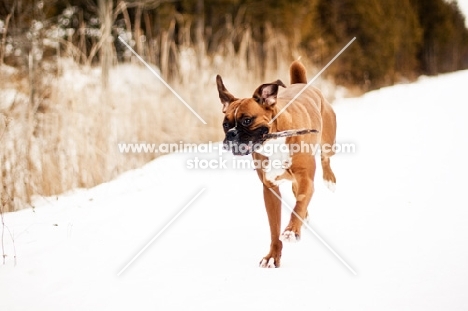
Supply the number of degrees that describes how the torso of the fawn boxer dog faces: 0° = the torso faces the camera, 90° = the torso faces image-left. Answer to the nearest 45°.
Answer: approximately 45°
